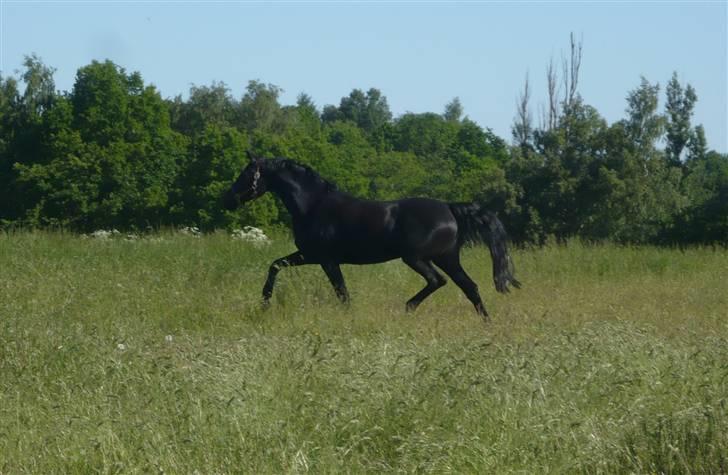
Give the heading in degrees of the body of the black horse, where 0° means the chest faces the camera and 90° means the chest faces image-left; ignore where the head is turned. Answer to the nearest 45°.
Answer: approximately 90°

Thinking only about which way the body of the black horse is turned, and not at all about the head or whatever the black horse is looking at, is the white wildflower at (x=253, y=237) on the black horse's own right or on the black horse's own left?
on the black horse's own right
